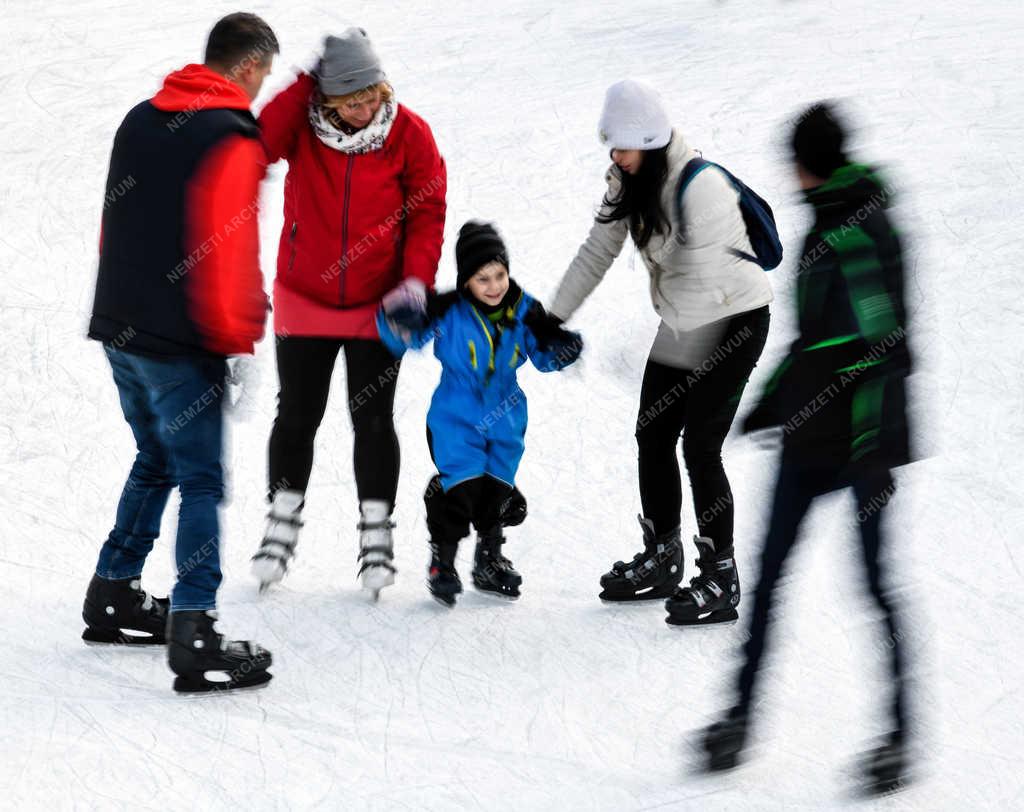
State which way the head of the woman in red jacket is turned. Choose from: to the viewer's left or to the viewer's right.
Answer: to the viewer's right

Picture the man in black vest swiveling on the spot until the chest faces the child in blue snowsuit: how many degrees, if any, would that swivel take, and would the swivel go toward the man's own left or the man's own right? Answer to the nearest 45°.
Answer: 0° — they already face them

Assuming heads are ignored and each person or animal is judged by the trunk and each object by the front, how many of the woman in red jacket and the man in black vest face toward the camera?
1

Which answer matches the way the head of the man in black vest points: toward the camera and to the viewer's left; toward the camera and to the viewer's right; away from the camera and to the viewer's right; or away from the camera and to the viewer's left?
away from the camera and to the viewer's right

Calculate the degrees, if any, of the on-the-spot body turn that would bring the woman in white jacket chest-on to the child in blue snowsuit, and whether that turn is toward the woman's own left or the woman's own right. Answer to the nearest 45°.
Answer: approximately 45° to the woman's own right

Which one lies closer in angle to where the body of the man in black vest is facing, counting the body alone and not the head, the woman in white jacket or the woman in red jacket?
the woman in red jacket

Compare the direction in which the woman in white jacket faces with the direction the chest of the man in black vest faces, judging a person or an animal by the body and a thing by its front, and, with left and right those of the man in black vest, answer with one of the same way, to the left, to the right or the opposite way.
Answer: the opposite way

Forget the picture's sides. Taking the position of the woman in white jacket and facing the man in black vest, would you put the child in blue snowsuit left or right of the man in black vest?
right

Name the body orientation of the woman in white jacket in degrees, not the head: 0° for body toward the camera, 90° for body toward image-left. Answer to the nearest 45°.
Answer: approximately 45°

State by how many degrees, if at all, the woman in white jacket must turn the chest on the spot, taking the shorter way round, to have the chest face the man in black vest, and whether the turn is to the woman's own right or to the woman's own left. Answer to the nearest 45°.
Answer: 0° — they already face them

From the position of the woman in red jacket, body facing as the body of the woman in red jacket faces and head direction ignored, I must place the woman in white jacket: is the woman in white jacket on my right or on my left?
on my left

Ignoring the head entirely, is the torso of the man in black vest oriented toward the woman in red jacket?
yes
